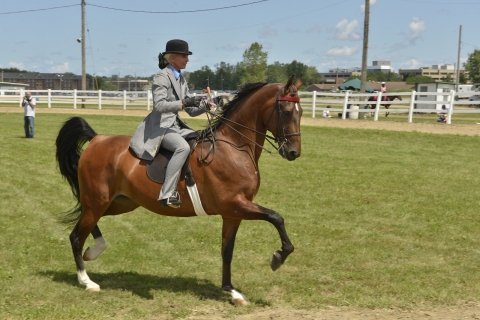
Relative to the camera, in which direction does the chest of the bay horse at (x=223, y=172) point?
to the viewer's right

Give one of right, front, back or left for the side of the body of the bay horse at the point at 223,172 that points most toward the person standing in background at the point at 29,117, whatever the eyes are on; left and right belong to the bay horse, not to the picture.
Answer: left
